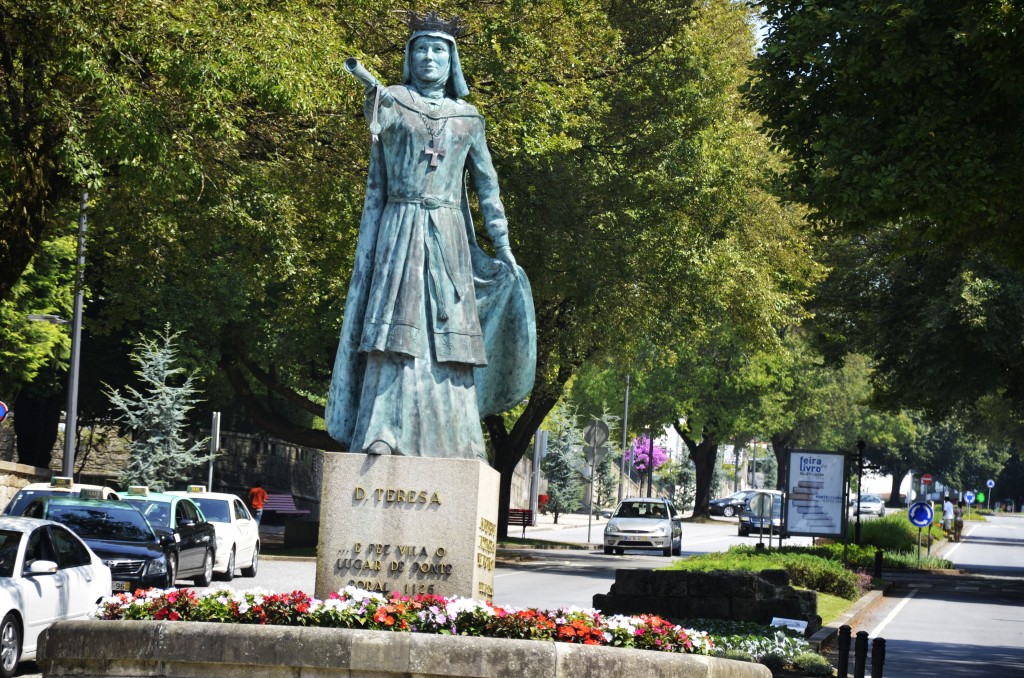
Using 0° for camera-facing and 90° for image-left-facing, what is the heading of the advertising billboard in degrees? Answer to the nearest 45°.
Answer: approximately 0°

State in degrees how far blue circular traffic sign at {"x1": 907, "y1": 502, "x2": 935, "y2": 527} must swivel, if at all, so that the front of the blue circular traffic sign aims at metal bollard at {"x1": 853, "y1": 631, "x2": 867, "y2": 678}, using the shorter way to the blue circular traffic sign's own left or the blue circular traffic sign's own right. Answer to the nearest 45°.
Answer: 0° — it already faces it

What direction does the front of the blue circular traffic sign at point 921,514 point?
toward the camera

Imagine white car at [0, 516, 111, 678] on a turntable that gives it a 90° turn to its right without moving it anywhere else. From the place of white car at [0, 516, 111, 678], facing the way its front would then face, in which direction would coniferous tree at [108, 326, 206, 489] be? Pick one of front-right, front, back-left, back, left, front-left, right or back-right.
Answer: front-right

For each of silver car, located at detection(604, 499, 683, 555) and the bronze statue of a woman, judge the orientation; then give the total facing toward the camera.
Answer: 2

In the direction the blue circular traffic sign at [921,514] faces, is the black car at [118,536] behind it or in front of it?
in front

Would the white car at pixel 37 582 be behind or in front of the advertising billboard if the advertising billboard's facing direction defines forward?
in front

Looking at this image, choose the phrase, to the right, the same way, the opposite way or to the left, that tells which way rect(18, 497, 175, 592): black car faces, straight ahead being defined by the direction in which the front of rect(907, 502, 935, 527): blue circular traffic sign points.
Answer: the same way

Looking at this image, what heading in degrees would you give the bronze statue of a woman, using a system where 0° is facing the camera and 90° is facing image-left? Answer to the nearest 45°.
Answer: approximately 0°

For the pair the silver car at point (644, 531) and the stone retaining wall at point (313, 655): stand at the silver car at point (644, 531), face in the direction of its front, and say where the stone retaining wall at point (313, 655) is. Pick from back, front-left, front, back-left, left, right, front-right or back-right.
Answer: front

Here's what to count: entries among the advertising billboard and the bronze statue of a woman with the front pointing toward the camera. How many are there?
2

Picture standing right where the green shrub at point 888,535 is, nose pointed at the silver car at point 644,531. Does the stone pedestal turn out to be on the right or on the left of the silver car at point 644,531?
left

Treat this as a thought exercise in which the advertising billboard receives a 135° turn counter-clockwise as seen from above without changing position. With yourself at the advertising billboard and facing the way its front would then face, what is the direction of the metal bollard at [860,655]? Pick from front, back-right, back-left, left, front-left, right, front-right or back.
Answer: back-right
